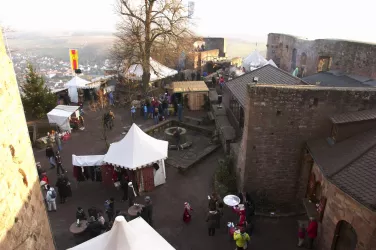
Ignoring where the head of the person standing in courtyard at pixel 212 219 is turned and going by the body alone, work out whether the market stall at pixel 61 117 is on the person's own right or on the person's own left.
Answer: on the person's own left

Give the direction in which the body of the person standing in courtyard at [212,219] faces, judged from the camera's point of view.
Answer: away from the camera

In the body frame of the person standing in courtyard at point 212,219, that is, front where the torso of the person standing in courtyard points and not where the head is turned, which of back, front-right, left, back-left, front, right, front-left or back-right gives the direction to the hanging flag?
front-left

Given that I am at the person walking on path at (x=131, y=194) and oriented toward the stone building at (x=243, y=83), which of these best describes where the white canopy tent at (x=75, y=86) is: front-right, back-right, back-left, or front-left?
front-left

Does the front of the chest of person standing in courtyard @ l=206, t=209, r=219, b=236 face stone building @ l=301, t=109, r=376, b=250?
no

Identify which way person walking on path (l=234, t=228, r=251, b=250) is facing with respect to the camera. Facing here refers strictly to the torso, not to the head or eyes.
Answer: away from the camera
